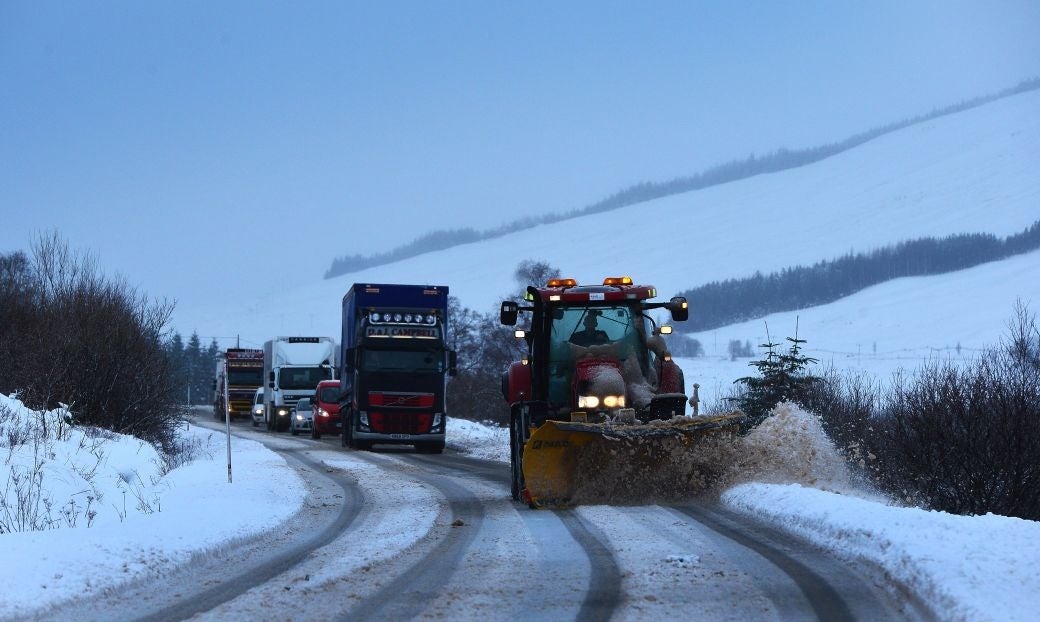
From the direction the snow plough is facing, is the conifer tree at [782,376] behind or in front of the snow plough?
behind

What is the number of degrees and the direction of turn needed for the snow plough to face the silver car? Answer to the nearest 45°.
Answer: approximately 135° to its right

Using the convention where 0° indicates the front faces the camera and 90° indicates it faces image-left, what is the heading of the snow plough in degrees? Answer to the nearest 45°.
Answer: approximately 0°

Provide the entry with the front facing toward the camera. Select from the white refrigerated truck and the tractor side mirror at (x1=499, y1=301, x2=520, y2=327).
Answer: the white refrigerated truck

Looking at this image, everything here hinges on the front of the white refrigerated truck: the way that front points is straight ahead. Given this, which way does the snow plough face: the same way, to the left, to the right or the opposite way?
the same way

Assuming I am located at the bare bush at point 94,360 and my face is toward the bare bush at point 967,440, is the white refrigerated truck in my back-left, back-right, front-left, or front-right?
back-left

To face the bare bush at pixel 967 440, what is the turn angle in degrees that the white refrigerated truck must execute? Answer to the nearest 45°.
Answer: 0° — it already faces it

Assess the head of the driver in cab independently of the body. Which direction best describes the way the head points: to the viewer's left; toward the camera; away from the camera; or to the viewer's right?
toward the camera

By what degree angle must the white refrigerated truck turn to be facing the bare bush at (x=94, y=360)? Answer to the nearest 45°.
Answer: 0° — it already faces it

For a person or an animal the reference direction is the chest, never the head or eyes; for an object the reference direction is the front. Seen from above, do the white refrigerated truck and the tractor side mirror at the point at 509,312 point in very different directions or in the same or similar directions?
very different directions

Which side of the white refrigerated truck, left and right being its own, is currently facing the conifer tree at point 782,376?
front

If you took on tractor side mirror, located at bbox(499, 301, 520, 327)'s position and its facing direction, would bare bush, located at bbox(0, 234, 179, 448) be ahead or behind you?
ahead

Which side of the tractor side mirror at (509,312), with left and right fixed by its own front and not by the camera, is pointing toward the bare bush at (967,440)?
right

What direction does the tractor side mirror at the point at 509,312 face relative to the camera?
away from the camera

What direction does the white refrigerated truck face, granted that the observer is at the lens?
facing the viewer

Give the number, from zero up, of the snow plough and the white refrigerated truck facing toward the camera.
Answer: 2
